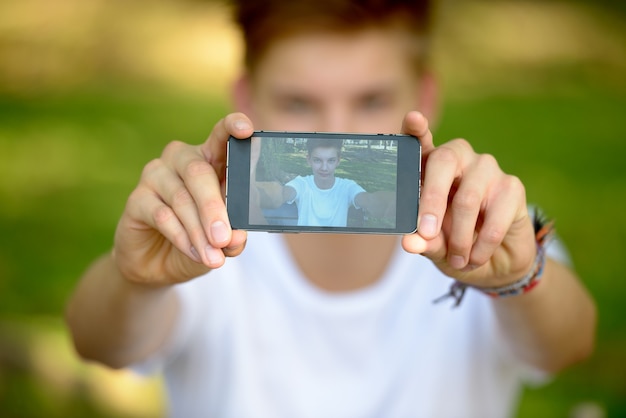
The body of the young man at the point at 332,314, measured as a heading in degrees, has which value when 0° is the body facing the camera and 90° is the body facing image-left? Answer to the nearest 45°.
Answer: approximately 0°
